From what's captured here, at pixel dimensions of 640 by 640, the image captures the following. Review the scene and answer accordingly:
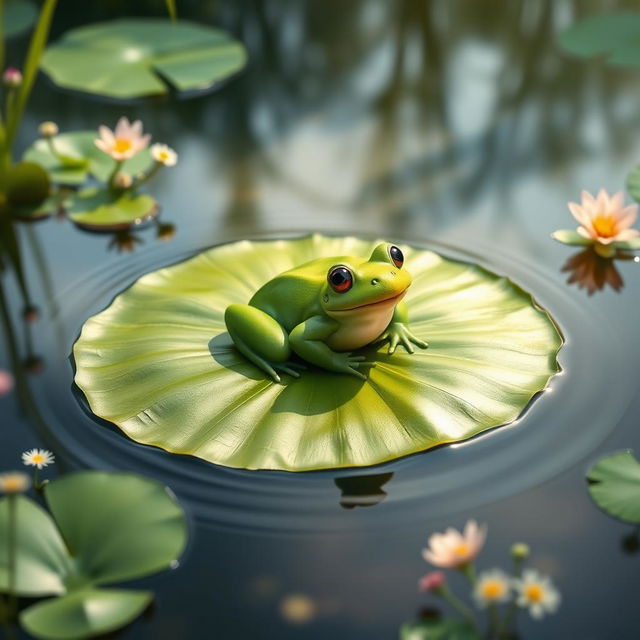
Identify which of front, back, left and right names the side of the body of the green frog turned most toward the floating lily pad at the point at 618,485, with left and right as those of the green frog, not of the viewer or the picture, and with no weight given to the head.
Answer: front

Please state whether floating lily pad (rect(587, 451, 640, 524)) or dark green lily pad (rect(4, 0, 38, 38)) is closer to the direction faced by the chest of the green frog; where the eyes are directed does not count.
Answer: the floating lily pad

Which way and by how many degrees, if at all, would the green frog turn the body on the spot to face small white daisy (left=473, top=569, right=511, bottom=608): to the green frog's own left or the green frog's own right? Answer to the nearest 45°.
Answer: approximately 45° to the green frog's own right

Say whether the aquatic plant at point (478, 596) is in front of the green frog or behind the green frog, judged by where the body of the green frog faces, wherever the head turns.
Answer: in front

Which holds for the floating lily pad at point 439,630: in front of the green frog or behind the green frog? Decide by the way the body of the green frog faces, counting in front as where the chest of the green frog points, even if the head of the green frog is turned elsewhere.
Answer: in front

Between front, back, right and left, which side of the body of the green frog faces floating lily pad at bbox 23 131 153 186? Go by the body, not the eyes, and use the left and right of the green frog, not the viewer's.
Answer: back

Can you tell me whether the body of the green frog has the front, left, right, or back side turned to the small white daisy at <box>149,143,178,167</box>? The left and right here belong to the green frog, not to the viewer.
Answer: back

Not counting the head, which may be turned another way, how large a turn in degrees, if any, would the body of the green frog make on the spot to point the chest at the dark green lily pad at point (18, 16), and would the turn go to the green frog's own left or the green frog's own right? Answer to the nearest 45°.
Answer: approximately 180°

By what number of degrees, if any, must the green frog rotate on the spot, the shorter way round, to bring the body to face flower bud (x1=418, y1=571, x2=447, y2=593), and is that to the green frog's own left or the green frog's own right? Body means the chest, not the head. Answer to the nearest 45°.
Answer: approximately 45° to the green frog's own right

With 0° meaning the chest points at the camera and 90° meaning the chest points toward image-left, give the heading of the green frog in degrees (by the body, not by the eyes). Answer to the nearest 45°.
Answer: approximately 315°

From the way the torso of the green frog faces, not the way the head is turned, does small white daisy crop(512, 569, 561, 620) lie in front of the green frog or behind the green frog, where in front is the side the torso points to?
in front

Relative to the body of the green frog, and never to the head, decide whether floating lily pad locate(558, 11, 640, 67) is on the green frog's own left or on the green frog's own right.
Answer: on the green frog's own left

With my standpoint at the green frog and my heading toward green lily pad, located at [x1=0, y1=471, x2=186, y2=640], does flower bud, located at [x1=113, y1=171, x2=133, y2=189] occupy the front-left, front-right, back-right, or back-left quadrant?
back-right

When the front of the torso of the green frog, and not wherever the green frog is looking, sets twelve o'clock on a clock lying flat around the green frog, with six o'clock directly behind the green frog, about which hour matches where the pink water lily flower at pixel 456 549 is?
The pink water lily flower is roughly at 1 o'clock from the green frog.

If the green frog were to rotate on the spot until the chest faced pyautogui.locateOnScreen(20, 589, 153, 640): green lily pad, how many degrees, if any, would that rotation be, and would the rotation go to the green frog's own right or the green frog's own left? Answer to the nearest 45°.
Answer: approximately 90° to the green frog's own right
